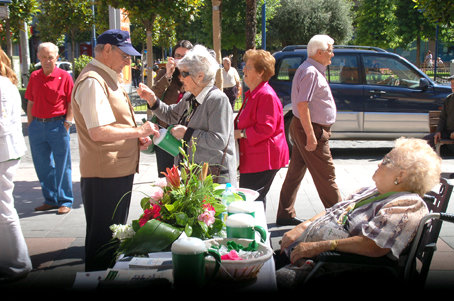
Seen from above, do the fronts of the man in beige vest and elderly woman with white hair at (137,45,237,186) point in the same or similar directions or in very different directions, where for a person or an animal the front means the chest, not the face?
very different directions

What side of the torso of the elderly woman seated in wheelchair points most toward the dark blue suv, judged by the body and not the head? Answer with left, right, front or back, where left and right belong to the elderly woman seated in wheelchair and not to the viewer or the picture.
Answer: right

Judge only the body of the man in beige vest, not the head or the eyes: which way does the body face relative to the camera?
to the viewer's right

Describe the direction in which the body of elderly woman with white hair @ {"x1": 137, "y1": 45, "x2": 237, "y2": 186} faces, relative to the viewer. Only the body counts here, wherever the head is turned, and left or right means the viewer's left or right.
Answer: facing to the left of the viewer

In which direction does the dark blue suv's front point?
to the viewer's right

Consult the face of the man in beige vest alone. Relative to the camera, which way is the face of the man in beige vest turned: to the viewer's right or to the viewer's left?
to the viewer's right

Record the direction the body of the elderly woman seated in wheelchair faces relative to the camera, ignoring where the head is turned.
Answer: to the viewer's left

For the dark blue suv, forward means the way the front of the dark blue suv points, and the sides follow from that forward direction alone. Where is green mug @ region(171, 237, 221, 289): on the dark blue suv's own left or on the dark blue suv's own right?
on the dark blue suv's own right
